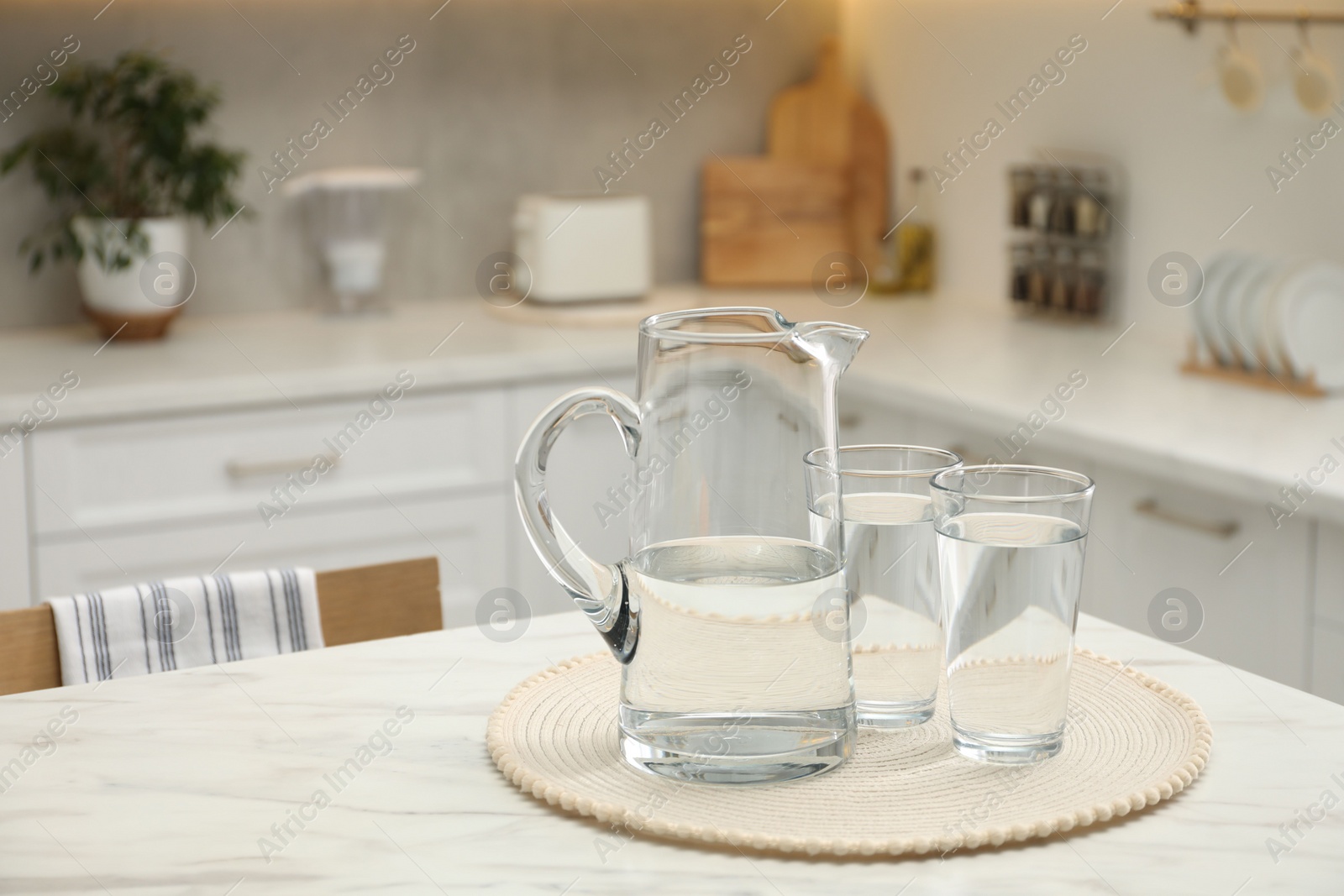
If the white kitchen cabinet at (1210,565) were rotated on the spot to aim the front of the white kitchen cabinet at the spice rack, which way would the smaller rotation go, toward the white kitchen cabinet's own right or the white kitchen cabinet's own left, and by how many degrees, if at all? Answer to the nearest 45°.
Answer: approximately 135° to the white kitchen cabinet's own right

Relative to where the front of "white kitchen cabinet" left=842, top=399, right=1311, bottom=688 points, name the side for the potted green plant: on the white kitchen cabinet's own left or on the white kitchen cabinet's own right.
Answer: on the white kitchen cabinet's own right

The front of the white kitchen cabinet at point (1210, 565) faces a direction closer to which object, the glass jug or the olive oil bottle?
the glass jug

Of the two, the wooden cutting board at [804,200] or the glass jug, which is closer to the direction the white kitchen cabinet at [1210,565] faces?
the glass jug

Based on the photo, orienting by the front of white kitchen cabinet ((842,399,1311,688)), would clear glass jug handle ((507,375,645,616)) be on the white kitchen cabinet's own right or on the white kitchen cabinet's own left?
on the white kitchen cabinet's own right

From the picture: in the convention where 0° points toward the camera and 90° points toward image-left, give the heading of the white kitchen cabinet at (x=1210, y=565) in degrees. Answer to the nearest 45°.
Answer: approximately 45°
